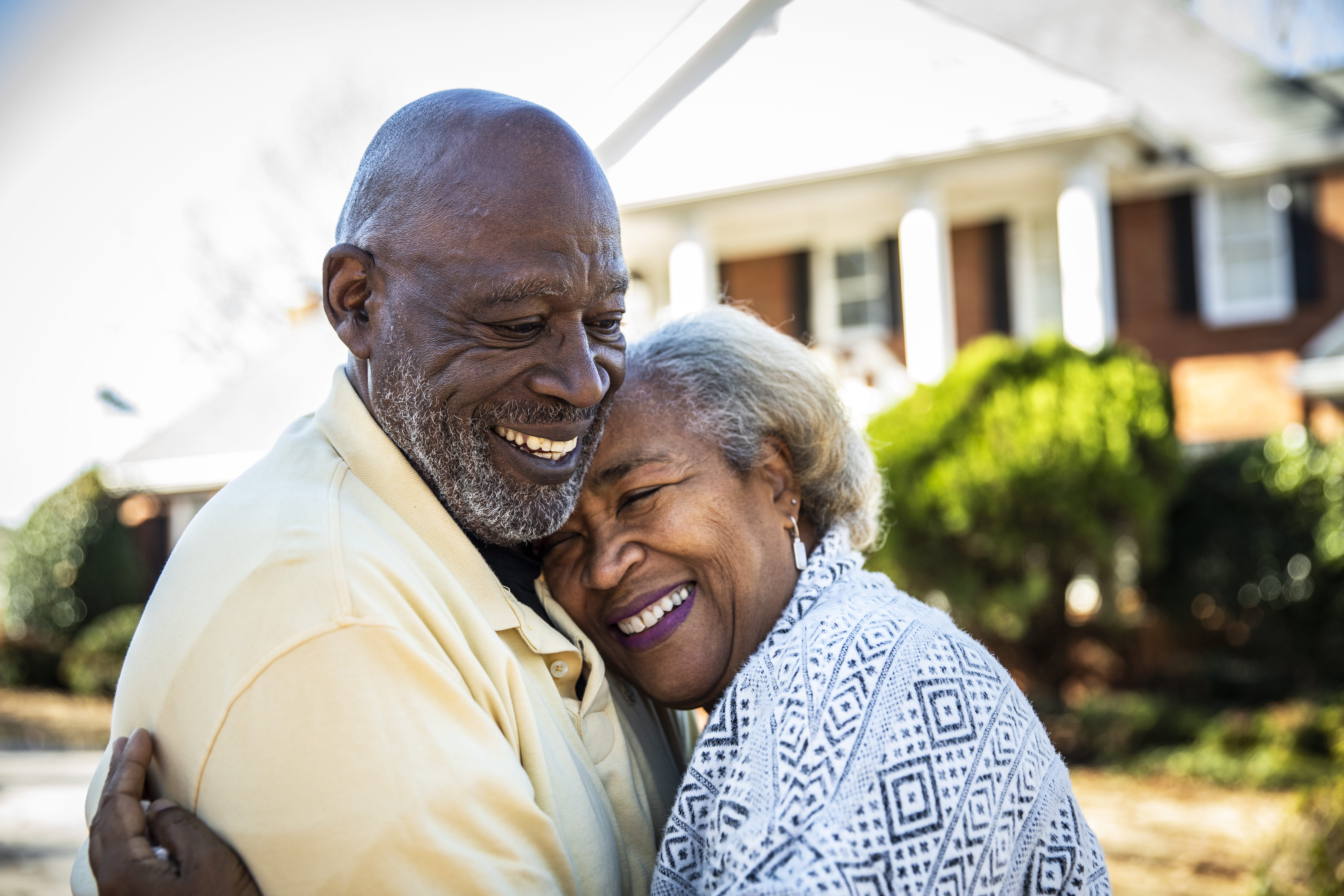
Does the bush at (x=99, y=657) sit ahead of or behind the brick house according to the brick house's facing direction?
ahead

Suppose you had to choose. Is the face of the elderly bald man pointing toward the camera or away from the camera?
toward the camera

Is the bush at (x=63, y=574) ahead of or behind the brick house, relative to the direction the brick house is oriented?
ahead

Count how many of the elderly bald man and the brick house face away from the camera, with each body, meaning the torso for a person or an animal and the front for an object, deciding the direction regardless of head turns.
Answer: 0

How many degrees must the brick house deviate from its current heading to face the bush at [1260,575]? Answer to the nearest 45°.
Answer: approximately 45° to its left

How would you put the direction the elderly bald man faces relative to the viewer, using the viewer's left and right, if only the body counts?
facing the viewer and to the right of the viewer

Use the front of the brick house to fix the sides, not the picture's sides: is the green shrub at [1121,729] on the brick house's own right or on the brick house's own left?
on the brick house's own left

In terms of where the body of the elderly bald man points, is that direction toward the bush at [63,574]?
no

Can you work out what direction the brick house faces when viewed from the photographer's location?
facing the viewer and to the left of the viewer

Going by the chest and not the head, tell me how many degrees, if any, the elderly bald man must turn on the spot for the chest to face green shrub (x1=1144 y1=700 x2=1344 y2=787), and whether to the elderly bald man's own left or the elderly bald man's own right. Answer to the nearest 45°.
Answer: approximately 90° to the elderly bald man's own left

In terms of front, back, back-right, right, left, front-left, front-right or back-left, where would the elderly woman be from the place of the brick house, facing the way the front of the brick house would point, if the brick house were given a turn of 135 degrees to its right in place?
back

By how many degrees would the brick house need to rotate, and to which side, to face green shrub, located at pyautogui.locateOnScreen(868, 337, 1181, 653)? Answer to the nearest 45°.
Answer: approximately 45° to its left

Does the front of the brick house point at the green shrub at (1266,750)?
no

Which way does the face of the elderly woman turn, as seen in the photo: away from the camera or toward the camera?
toward the camera
